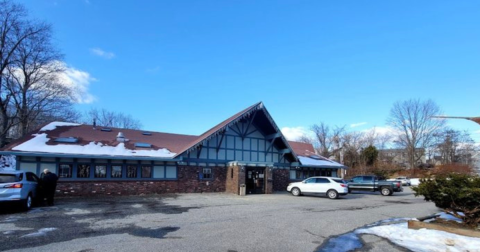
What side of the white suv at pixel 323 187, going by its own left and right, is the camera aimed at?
left

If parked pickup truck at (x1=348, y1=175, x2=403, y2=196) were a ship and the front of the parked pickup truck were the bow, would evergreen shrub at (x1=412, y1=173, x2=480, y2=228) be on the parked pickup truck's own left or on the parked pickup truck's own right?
on the parked pickup truck's own left

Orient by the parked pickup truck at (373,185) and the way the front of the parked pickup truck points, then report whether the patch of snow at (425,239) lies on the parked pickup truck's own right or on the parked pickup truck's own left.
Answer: on the parked pickup truck's own left

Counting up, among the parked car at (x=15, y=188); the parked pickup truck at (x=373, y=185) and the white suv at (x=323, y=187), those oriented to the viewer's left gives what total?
2

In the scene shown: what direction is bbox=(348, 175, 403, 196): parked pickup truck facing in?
to the viewer's left

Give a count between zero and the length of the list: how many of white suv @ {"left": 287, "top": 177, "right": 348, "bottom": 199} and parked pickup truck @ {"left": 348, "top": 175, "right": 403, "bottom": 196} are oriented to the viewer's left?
2
